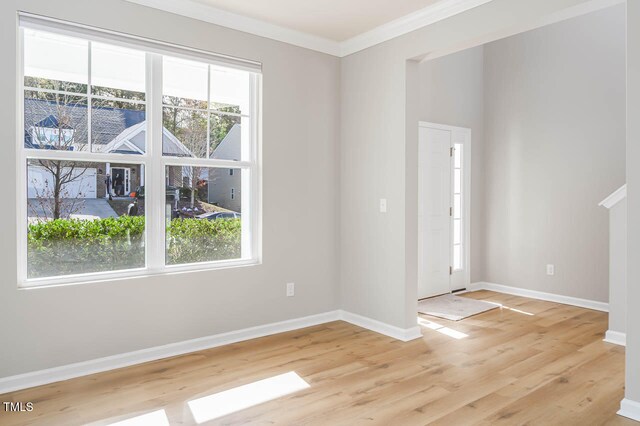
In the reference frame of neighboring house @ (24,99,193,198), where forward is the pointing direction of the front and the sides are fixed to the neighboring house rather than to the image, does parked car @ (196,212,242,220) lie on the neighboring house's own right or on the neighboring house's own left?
on the neighboring house's own left

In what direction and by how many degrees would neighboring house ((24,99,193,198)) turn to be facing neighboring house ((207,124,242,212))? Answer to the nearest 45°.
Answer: approximately 90° to its left

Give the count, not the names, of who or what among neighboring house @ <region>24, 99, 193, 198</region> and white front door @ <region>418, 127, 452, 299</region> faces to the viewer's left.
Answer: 0

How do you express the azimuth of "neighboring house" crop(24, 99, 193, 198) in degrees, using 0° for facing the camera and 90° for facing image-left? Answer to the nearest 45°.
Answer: approximately 0°

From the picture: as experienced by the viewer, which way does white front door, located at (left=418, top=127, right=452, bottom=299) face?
facing the viewer and to the right of the viewer

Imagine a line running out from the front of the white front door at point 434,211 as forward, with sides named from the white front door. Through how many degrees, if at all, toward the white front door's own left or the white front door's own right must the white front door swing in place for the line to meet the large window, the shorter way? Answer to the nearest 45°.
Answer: approximately 90° to the white front door's own right

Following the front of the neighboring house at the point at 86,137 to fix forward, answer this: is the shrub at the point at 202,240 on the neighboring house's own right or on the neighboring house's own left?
on the neighboring house's own left

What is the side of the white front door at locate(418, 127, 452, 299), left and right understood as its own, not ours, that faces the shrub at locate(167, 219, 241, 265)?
right

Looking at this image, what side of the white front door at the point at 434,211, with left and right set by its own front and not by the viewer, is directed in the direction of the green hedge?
right
